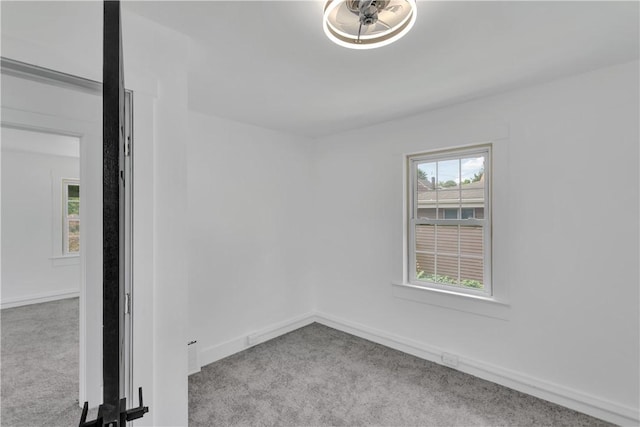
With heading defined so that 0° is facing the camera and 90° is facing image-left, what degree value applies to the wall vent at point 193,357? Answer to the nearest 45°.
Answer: approximately 315°
